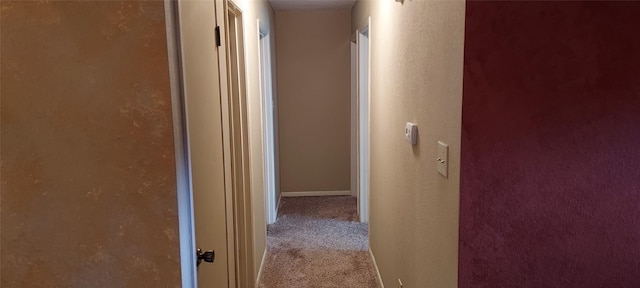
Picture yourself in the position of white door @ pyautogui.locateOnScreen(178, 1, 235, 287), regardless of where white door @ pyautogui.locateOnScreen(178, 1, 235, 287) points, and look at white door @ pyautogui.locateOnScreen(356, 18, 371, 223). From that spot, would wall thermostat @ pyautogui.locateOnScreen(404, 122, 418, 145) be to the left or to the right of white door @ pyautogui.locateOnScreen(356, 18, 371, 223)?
right

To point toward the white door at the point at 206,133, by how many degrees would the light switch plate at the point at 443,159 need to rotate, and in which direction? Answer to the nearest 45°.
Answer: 0° — it already faces it

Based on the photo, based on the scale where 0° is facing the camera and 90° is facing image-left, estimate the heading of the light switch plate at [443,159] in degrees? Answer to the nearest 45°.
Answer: approximately 90°

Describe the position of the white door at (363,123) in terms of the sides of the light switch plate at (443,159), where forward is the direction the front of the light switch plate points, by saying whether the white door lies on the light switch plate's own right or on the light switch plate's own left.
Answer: on the light switch plate's own right
